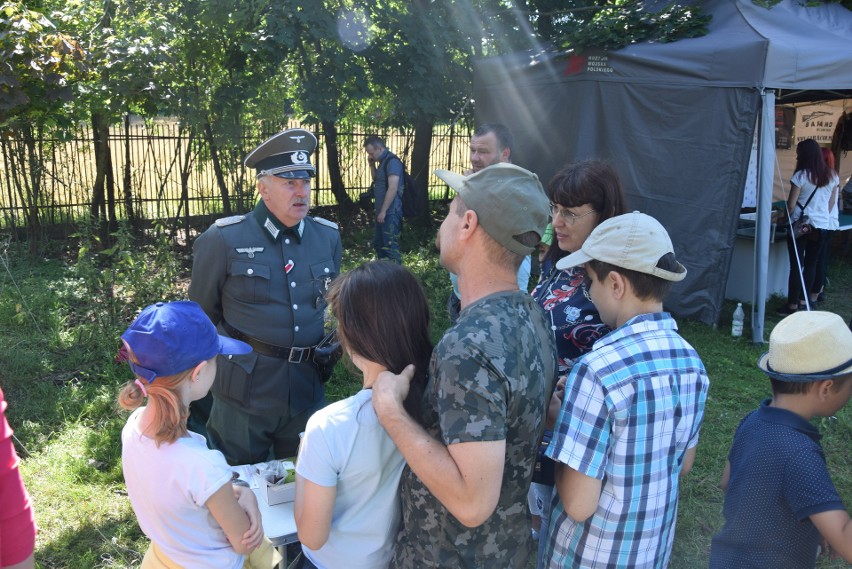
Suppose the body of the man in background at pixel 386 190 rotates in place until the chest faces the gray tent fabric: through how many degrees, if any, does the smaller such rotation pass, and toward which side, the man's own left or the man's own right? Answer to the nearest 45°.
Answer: approximately 135° to the man's own left

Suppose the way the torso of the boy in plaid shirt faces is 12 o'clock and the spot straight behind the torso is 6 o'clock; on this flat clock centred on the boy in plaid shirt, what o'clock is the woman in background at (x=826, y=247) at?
The woman in background is roughly at 2 o'clock from the boy in plaid shirt.

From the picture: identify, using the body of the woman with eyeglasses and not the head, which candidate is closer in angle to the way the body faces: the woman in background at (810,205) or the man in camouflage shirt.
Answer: the man in camouflage shirt

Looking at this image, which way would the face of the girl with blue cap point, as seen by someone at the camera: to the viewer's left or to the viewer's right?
to the viewer's right

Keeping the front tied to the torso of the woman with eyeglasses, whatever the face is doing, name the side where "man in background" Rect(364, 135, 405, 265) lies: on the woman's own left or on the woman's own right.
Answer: on the woman's own right

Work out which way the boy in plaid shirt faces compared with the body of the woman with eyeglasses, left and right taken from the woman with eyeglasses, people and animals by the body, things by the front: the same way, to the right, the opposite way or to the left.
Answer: to the right

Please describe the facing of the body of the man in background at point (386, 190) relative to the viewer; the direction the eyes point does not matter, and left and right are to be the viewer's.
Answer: facing to the left of the viewer

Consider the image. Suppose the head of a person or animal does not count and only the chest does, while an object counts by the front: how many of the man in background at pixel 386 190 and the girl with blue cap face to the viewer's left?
1

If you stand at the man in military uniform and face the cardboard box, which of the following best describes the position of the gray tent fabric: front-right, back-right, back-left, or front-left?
back-left

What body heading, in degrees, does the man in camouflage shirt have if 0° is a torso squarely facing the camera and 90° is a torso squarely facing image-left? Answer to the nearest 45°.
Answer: approximately 135°

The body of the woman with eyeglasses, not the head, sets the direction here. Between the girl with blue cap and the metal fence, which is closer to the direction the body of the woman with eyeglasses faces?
the girl with blue cap

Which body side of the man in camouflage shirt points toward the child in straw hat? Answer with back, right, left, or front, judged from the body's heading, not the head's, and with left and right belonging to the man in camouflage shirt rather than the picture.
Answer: right

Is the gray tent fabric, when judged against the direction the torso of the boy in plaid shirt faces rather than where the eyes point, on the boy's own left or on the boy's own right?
on the boy's own right

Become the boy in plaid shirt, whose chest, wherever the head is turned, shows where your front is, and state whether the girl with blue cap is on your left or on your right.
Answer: on your left

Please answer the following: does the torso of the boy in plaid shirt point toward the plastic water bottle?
no

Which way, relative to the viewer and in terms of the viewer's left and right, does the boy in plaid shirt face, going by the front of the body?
facing away from the viewer and to the left of the viewer

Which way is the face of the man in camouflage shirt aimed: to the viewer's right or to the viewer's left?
to the viewer's left

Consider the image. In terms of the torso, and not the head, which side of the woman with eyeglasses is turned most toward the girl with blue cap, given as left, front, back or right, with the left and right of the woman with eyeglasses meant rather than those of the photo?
front

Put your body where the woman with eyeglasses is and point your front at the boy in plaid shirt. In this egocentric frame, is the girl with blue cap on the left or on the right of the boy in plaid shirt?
right
